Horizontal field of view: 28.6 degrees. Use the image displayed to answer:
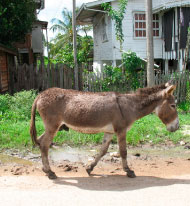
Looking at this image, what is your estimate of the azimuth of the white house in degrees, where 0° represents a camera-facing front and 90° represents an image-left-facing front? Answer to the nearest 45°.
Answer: approximately 0°

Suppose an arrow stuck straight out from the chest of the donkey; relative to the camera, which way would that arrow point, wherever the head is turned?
to the viewer's right

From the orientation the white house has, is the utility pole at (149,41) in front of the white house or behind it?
in front

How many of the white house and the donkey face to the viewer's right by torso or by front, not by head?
1

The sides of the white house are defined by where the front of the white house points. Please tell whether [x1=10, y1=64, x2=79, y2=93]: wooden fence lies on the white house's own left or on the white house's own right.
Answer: on the white house's own right

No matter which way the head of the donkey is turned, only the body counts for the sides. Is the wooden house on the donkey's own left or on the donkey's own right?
on the donkey's own left

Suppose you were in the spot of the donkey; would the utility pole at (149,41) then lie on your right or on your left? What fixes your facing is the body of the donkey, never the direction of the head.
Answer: on your left

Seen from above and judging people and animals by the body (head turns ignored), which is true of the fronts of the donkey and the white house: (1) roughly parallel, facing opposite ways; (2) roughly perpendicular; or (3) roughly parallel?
roughly perpendicular

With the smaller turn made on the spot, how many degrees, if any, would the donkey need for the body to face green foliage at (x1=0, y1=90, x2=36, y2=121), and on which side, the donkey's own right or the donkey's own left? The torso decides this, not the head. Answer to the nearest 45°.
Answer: approximately 135° to the donkey's own left
